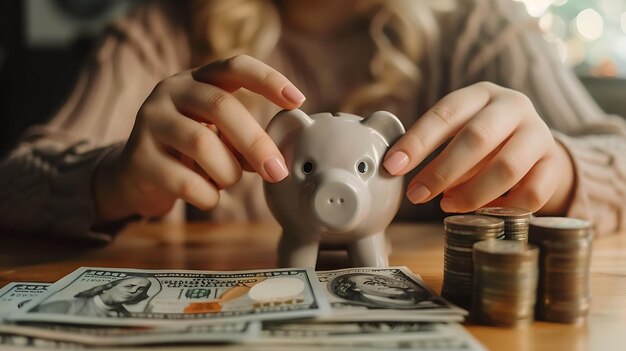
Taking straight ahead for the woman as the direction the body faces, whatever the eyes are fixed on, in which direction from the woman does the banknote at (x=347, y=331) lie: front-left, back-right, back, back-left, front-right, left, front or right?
front

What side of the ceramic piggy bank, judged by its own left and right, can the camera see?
front

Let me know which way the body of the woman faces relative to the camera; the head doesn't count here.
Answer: toward the camera

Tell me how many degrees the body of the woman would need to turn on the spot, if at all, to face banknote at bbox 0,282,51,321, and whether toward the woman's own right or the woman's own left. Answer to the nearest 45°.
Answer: approximately 45° to the woman's own right
